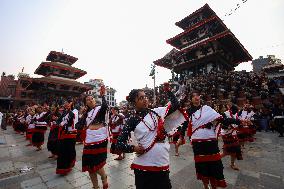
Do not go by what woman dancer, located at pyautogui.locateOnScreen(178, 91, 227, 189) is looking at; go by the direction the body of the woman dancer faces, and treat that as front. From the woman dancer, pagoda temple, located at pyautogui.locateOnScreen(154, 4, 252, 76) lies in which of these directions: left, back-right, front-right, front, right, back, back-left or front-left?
back

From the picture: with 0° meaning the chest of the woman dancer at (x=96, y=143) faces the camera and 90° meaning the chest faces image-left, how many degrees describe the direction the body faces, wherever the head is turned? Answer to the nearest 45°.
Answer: approximately 315°

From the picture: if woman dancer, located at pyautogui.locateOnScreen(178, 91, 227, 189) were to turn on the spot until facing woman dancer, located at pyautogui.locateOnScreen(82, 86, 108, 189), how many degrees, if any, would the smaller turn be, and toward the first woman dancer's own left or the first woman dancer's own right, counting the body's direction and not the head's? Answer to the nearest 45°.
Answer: approximately 90° to the first woman dancer's own right

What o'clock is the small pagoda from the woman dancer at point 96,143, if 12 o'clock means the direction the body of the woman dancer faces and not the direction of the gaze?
The small pagoda is roughly at 7 o'clock from the woman dancer.

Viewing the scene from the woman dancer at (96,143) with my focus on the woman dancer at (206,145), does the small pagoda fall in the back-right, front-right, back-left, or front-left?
back-left

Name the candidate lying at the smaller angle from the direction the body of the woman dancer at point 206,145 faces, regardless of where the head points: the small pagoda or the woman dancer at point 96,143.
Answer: the woman dancer

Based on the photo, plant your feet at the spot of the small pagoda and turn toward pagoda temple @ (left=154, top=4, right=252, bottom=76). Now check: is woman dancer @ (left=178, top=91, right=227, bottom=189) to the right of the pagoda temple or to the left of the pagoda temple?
right

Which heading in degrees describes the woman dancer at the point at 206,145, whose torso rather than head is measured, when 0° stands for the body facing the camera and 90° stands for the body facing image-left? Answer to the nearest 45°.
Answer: approximately 0°

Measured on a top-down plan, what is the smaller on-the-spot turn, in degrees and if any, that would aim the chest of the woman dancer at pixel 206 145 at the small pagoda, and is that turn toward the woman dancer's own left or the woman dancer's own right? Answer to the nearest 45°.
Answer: approximately 135° to the woman dancer's own right
